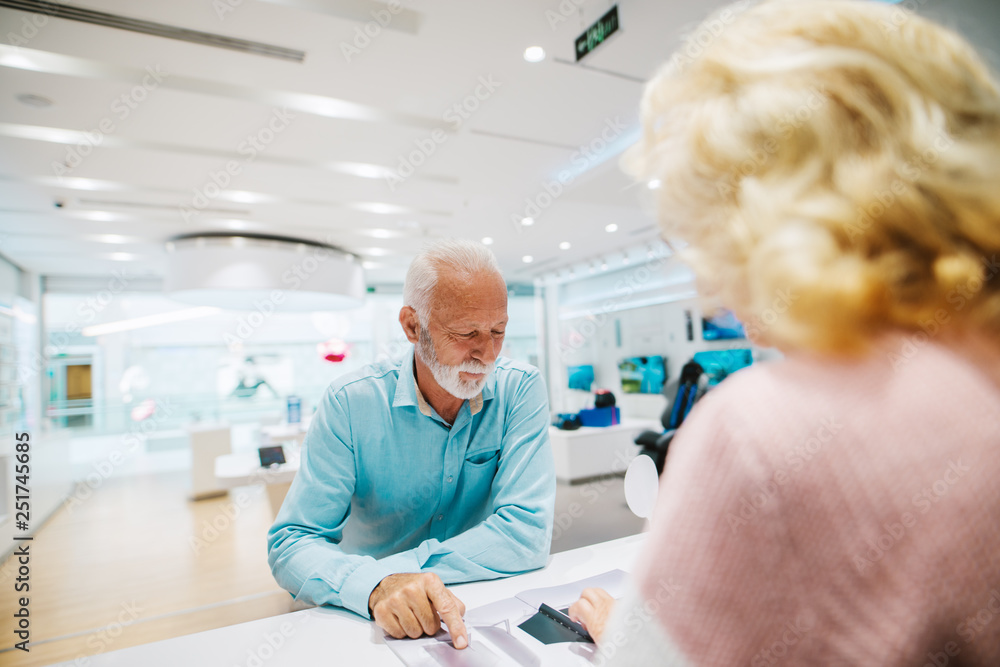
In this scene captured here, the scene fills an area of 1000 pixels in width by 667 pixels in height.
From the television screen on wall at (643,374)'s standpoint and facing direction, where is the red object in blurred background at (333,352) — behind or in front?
in front

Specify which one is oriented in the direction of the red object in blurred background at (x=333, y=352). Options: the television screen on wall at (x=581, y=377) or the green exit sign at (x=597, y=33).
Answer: the television screen on wall

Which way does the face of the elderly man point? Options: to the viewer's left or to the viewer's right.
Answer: to the viewer's right

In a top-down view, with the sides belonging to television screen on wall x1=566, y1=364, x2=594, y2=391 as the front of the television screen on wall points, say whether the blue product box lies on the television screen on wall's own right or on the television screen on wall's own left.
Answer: on the television screen on wall's own left

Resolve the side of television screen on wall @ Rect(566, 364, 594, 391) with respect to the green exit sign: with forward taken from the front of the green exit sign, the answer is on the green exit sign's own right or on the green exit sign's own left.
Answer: on the green exit sign's own right

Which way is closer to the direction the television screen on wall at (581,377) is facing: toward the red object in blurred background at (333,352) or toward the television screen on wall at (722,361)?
the red object in blurred background

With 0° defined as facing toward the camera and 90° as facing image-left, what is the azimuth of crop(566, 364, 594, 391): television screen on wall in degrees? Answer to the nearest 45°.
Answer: approximately 45°

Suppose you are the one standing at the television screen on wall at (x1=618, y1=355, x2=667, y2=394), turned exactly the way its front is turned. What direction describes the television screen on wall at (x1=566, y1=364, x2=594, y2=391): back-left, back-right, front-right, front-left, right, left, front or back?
right

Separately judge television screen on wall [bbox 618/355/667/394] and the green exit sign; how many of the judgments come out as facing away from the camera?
0

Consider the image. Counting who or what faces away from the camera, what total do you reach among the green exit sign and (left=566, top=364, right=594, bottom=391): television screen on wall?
0
